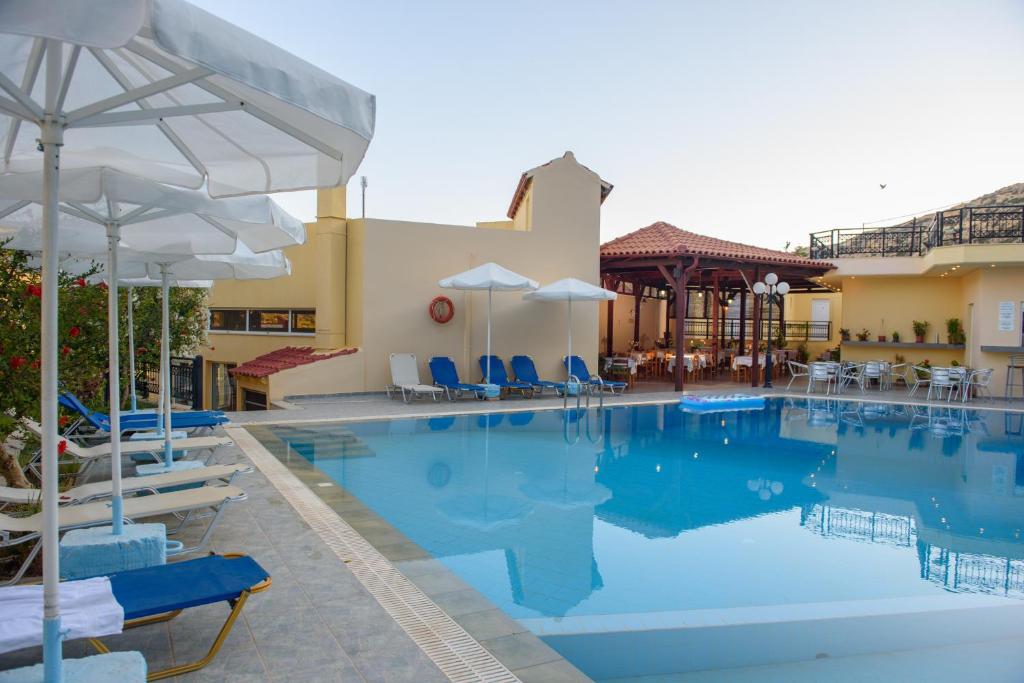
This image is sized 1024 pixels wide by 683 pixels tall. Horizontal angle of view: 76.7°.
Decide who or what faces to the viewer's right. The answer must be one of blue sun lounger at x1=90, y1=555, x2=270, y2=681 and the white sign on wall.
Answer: the blue sun lounger

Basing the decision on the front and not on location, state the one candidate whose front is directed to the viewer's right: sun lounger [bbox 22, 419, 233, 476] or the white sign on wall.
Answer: the sun lounger

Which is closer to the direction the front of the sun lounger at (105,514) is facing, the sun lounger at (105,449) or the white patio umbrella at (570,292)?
the white patio umbrella

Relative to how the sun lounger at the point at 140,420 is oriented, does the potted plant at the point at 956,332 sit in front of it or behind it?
in front

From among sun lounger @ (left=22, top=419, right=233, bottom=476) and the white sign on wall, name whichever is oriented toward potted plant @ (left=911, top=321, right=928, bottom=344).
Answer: the sun lounger

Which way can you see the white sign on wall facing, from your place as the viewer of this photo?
facing the viewer

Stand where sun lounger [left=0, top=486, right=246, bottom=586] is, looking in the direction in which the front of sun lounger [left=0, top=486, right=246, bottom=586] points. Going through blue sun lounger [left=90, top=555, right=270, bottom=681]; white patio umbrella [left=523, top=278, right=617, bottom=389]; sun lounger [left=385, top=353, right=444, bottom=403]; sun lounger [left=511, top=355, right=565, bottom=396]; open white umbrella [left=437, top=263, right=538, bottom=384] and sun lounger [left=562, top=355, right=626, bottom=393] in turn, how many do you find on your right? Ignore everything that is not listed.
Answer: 1

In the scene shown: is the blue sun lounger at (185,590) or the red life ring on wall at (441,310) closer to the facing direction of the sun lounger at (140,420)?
the red life ring on wall

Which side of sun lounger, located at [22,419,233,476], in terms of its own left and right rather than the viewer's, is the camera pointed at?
right

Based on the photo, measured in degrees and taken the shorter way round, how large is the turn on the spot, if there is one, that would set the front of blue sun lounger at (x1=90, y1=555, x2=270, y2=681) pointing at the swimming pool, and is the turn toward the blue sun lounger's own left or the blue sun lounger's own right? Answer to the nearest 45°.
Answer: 0° — it already faces it

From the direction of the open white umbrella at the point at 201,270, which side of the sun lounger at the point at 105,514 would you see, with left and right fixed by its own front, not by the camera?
left

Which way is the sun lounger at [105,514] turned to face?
to the viewer's right

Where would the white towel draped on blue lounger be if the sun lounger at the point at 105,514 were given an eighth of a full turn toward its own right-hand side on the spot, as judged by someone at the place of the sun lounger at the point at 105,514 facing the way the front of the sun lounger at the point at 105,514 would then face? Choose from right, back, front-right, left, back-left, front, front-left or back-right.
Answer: front-right

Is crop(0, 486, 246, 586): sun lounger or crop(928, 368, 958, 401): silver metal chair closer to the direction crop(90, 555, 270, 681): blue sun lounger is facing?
the silver metal chair

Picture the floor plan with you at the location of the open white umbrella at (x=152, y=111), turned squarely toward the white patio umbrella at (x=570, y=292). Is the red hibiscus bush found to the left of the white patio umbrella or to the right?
left

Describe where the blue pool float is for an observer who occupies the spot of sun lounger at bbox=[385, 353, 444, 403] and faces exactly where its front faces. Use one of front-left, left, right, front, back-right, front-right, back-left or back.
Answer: front-left

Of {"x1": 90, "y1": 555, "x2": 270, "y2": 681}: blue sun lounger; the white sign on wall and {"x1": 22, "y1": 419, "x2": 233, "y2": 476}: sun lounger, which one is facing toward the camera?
the white sign on wall
